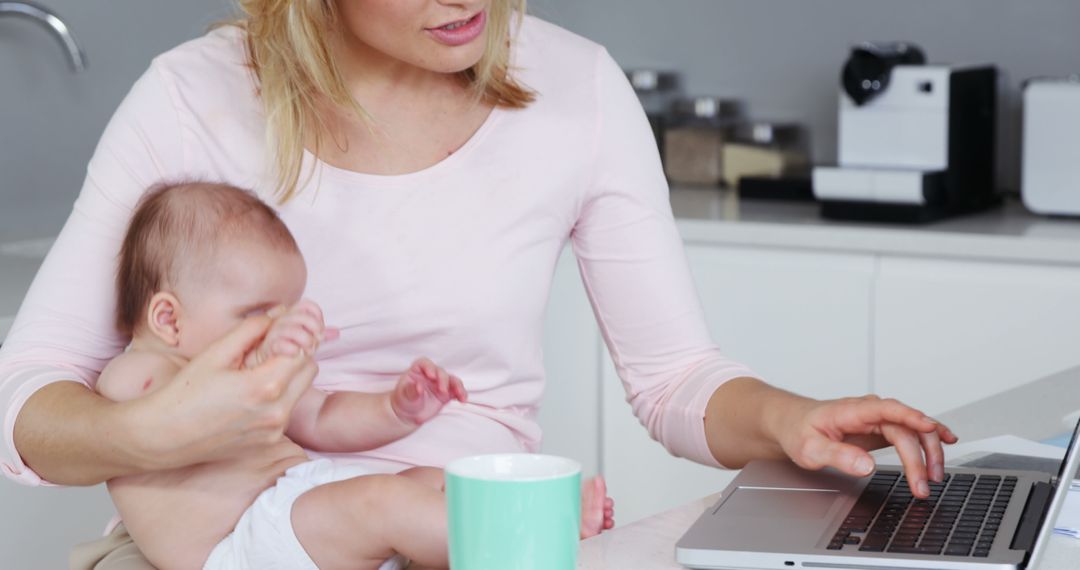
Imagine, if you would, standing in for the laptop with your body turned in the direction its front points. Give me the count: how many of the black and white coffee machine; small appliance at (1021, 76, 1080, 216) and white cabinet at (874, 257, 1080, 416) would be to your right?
3

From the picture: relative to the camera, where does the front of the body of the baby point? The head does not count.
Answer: to the viewer's right

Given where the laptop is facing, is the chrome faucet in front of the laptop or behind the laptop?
in front

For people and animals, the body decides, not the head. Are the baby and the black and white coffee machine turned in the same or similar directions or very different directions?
very different directions

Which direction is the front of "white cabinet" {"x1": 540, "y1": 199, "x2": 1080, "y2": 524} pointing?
toward the camera

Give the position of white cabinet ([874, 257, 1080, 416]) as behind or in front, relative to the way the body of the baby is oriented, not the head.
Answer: in front

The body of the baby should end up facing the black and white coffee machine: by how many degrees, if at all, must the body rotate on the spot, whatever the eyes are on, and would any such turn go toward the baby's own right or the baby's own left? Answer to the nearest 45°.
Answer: approximately 45° to the baby's own left

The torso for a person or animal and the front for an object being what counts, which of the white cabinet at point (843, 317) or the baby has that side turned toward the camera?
the white cabinet

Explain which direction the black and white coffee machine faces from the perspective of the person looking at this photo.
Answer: facing the viewer and to the left of the viewer

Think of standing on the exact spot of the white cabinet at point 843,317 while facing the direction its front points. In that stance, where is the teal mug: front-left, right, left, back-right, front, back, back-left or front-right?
front

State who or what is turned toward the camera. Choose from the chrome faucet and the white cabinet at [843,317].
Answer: the white cabinet

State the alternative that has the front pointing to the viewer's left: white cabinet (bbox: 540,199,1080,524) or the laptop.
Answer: the laptop

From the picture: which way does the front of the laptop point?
to the viewer's left

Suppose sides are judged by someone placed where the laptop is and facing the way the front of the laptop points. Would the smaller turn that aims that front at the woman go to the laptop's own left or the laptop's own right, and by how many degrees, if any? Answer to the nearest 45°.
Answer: approximately 45° to the laptop's own right

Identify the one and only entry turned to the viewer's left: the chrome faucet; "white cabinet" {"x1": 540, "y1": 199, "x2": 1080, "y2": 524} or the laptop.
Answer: the laptop

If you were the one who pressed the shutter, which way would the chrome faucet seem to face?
facing to the right of the viewer
